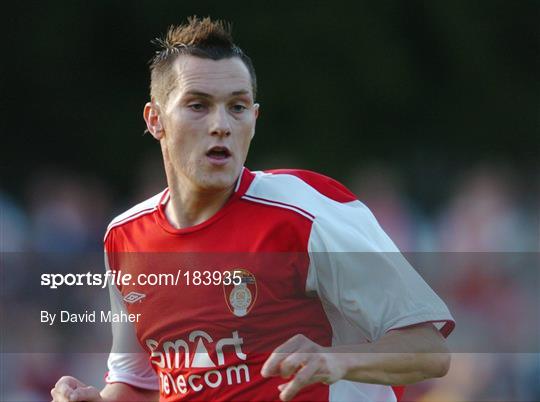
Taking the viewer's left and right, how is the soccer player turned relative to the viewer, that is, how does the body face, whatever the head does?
facing the viewer and to the left of the viewer
